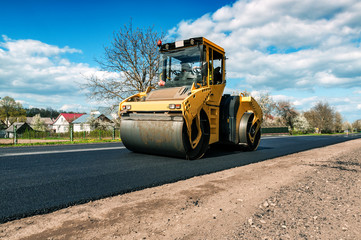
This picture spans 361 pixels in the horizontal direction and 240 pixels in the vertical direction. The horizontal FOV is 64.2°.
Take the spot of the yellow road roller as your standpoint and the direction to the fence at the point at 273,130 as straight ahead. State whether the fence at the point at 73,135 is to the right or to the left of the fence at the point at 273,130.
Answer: left

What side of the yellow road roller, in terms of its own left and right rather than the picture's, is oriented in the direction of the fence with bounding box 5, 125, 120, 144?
right

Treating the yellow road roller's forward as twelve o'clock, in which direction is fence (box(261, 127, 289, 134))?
The fence is roughly at 5 o'clock from the yellow road roller.

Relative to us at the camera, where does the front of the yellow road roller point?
facing the viewer and to the left of the viewer
